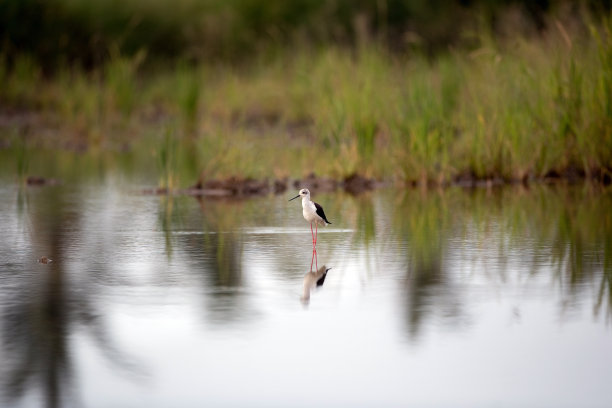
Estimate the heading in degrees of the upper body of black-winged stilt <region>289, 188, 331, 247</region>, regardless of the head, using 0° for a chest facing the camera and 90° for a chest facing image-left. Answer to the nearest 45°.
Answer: approximately 45°
